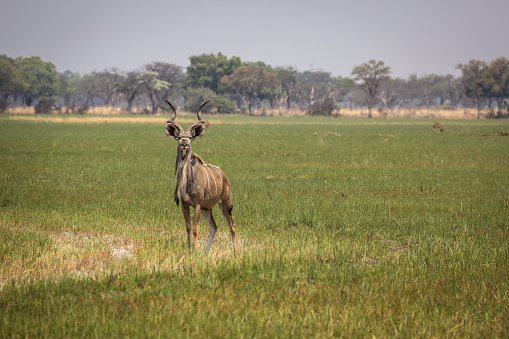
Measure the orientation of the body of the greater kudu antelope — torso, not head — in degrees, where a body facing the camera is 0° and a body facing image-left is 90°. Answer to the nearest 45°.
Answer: approximately 45°
